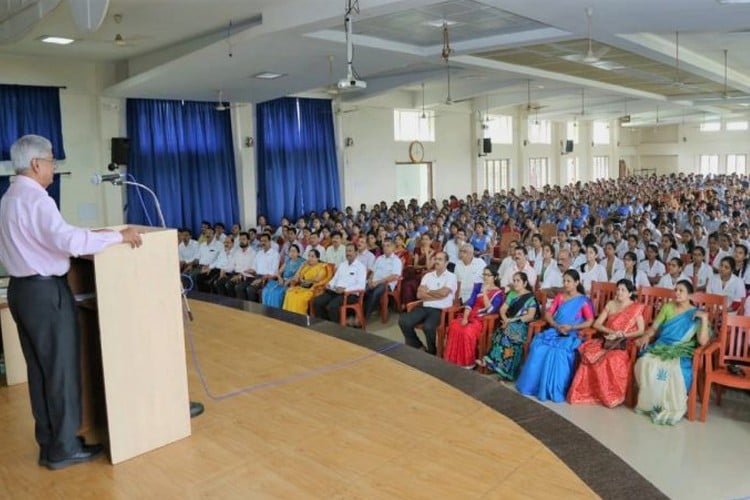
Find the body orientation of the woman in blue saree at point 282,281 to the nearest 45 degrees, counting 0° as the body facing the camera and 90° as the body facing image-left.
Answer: approximately 45°

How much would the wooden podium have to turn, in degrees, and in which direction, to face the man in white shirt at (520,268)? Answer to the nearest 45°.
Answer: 0° — it already faces them

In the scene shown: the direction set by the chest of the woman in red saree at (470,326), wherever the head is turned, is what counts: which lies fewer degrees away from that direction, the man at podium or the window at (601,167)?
the man at podium

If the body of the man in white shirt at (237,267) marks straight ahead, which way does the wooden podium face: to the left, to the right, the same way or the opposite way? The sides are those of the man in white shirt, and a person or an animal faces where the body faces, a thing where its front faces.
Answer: the opposite way

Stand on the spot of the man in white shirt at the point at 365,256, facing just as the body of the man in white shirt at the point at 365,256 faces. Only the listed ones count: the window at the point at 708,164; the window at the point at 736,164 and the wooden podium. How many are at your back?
2

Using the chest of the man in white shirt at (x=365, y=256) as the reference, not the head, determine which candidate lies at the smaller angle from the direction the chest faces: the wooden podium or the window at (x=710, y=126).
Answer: the wooden podium

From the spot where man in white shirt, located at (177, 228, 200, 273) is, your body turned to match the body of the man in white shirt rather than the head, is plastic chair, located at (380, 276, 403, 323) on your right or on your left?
on your left

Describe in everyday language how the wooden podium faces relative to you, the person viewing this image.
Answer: facing away from the viewer and to the right of the viewer

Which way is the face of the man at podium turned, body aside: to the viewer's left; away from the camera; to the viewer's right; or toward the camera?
to the viewer's right

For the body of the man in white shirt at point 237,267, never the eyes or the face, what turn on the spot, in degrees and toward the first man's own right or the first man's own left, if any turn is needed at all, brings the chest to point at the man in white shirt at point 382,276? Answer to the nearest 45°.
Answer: approximately 90° to the first man's own left

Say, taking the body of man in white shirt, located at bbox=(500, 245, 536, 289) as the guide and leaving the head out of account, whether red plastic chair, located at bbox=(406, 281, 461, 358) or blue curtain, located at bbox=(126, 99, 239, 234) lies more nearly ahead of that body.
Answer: the red plastic chair

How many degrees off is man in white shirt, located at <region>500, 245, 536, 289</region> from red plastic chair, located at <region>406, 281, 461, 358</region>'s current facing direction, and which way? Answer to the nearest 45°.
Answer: approximately 180°

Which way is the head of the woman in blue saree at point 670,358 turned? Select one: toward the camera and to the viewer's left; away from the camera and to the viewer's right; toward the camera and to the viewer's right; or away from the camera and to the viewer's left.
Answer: toward the camera and to the viewer's left

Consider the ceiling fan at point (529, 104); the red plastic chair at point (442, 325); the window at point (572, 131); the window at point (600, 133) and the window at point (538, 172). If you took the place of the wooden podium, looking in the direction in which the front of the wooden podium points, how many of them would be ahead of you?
5
